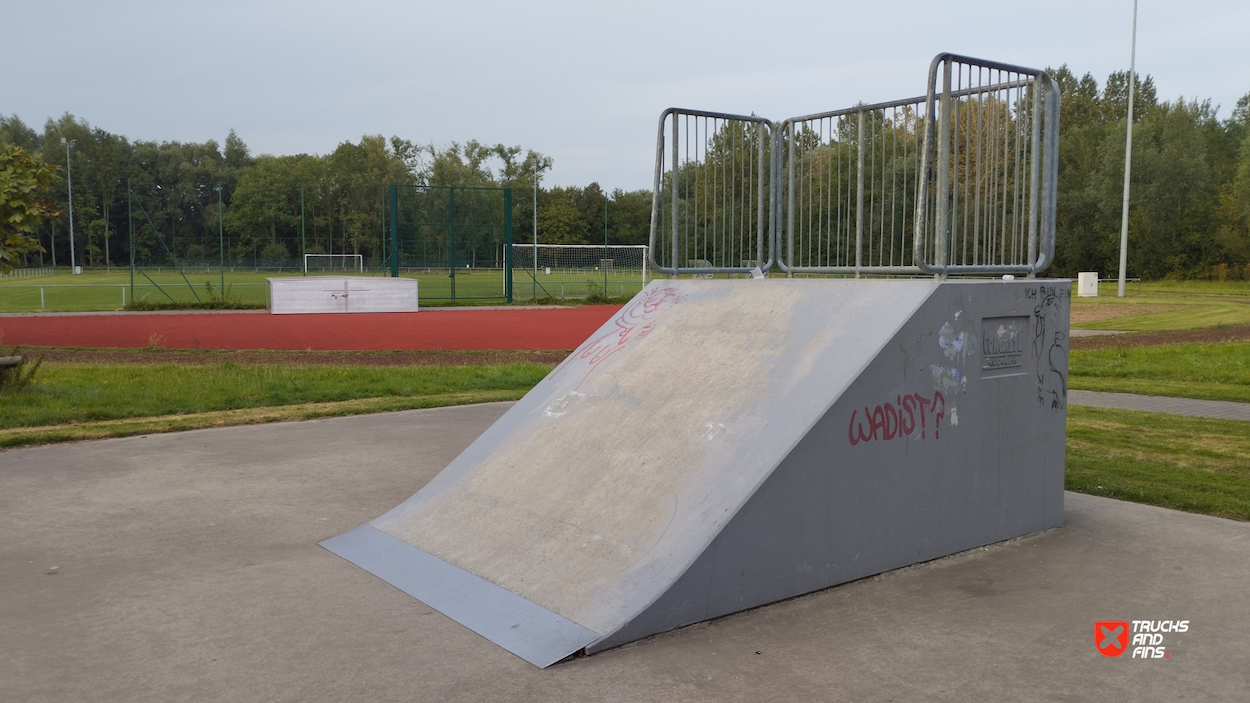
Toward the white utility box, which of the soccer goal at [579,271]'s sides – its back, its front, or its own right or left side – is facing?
right

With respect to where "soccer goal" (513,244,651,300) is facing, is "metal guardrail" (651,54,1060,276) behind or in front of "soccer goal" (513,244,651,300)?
behind

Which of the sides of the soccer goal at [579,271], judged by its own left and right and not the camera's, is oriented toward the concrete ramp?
back

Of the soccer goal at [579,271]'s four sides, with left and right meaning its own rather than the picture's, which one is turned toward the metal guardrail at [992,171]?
back

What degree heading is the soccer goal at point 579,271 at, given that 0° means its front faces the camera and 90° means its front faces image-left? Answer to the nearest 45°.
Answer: approximately 180°

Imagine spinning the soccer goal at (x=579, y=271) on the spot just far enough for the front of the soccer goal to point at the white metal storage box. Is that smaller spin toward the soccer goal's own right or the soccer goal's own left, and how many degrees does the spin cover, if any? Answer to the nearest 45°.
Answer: approximately 135° to the soccer goal's own left

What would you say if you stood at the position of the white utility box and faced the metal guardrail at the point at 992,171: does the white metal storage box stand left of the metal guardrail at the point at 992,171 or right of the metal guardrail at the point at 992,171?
right
